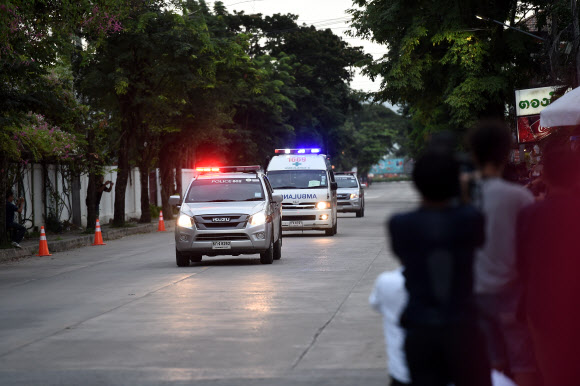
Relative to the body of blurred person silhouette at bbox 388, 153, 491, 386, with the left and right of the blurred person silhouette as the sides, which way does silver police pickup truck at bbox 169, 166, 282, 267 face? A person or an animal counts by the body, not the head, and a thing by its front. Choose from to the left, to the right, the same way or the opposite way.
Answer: the opposite way

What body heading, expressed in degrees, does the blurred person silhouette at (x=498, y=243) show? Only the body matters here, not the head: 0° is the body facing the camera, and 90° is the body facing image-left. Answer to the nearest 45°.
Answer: approximately 135°

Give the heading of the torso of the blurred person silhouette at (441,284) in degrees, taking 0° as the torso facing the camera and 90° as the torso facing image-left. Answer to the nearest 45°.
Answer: approximately 180°

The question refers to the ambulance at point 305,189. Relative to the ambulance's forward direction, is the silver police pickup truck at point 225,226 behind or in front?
in front

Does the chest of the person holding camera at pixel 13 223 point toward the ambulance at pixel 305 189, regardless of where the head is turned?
yes
